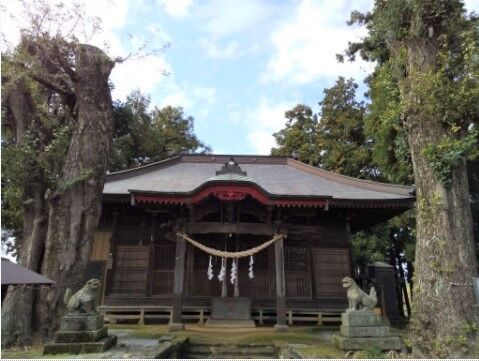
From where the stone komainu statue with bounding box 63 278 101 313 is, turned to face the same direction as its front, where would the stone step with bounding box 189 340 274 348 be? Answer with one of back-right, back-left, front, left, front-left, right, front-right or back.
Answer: front

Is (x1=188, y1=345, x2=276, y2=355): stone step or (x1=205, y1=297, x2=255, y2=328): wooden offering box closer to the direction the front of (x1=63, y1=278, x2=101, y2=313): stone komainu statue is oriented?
the stone step

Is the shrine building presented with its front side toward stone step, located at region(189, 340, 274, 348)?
yes

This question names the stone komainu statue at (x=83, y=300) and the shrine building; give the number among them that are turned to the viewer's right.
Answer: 1

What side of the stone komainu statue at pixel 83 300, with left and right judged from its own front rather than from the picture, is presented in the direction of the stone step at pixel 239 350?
front

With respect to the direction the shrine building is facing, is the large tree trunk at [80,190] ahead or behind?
ahead

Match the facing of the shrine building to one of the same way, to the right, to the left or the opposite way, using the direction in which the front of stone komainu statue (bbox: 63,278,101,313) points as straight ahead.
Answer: to the right

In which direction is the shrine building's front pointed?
toward the camera

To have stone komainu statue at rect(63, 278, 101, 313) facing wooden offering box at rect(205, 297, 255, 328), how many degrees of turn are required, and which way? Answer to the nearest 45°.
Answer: approximately 45° to its left

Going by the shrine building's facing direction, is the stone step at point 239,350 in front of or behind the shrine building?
in front

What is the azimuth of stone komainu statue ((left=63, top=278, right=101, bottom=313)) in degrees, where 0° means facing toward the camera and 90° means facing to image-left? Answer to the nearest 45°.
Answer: approximately 270°

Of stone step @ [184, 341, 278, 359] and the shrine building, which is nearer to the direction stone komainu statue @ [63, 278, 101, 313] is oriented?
the stone step

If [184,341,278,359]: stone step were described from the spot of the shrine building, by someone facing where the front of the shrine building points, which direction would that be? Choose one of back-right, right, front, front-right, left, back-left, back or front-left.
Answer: front
